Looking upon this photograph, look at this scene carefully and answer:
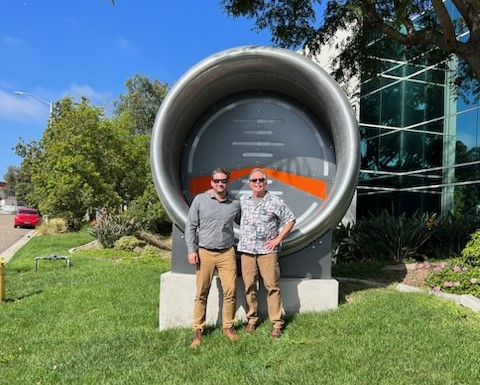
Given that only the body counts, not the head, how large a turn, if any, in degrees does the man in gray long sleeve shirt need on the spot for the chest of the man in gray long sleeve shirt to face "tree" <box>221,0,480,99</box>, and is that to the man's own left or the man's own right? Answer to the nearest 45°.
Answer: approximately 135° to the man's own left

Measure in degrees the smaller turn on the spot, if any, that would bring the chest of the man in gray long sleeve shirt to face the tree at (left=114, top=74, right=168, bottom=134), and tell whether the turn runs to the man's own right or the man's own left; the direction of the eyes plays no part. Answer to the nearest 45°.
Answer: approximately 180°

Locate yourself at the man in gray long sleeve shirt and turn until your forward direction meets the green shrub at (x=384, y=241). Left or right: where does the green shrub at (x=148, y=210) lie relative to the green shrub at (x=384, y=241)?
left

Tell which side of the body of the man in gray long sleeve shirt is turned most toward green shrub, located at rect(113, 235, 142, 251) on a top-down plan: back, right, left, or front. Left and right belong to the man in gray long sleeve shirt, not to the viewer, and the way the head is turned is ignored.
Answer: back

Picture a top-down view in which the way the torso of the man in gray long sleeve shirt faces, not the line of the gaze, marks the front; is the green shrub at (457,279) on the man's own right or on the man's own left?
on the man's own left

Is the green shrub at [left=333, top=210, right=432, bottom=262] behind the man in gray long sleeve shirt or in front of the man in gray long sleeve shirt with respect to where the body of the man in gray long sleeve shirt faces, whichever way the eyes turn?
behind

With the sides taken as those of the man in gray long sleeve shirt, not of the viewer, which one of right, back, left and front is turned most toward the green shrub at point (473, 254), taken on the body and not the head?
left

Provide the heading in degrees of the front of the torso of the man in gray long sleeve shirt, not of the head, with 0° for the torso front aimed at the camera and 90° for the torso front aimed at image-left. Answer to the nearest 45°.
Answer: approximately 0°

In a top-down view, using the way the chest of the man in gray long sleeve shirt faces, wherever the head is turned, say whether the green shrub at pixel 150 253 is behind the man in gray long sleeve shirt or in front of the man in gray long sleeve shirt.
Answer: behind

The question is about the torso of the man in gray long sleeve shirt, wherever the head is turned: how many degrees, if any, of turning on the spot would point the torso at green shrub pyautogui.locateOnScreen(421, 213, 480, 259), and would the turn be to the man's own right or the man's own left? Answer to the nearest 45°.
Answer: approximately 135° to the man's own left

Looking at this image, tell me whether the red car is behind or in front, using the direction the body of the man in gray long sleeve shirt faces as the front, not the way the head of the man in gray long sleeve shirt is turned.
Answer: behind
